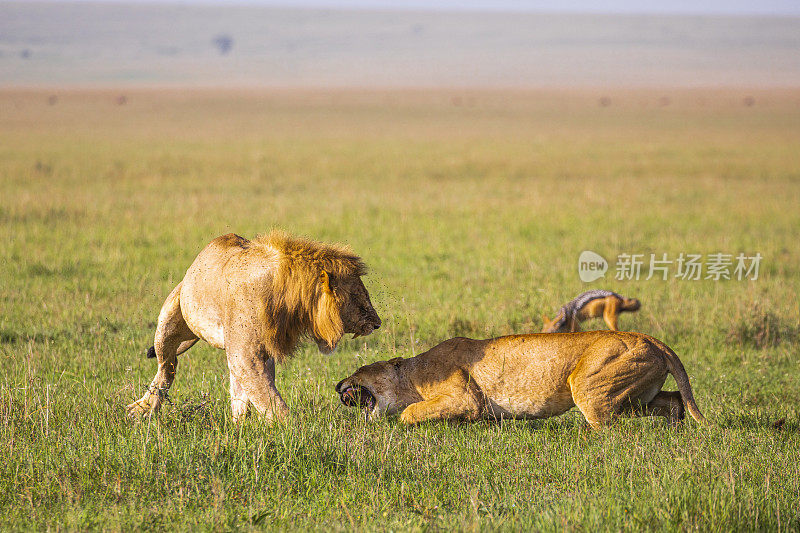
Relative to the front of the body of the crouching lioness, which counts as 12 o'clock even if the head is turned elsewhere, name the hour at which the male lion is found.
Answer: The male lion is roughly at 11 o'clock from the crouching lioness.

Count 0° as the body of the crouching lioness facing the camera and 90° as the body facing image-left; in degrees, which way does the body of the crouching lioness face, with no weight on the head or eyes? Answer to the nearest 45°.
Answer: approximately 90°
